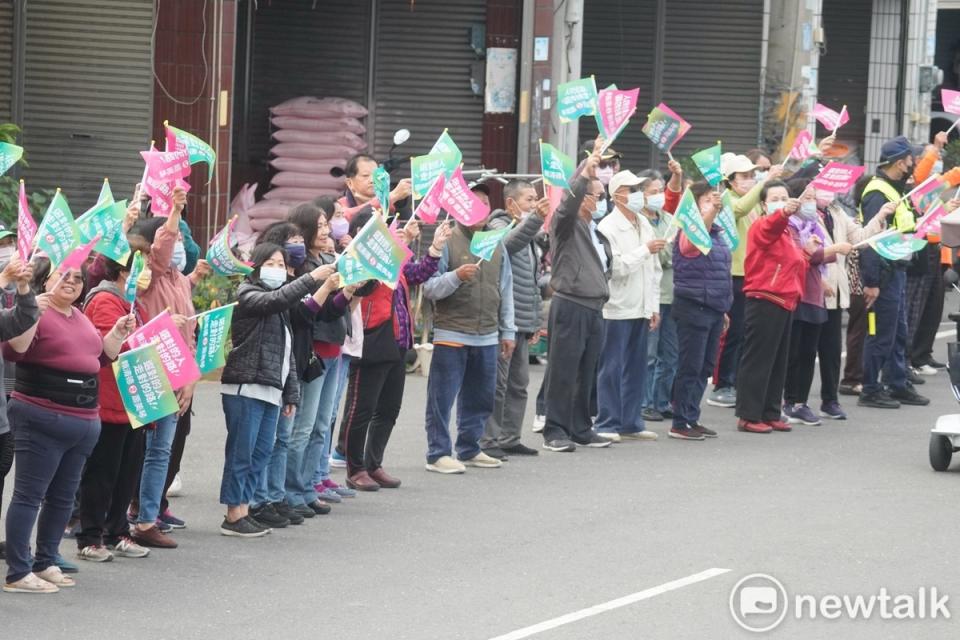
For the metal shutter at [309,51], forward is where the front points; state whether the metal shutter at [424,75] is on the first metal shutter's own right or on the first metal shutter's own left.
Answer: on the first metal shutter's own left

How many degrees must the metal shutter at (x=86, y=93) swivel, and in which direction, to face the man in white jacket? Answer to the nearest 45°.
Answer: approximately 45° to its left

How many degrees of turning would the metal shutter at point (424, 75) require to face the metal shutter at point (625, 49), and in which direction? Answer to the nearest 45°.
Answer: approximately 135° to its left

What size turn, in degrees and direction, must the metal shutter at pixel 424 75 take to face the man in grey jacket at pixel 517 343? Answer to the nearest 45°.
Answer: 0° — it already faces them

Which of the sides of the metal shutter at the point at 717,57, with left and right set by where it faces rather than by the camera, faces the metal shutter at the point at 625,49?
right

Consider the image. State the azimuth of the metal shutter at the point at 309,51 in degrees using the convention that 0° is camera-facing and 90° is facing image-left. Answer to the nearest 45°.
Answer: approximately 0°

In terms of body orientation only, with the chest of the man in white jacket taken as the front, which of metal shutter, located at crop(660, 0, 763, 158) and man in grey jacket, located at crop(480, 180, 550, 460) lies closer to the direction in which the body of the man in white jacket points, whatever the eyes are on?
the man in grey jacket

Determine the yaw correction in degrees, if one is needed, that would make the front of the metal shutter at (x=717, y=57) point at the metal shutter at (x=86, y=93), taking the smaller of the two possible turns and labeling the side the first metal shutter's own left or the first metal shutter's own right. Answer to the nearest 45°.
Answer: approximately 45° to the first metal shutter's own right

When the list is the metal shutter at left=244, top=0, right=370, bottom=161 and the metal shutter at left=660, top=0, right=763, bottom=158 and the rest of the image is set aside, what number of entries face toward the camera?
2
